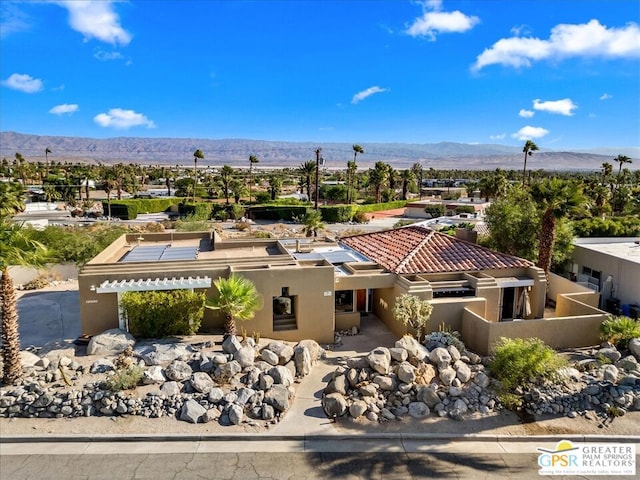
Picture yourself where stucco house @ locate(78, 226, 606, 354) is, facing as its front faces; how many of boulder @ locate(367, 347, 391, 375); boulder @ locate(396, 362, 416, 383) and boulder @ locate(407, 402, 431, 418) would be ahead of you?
3

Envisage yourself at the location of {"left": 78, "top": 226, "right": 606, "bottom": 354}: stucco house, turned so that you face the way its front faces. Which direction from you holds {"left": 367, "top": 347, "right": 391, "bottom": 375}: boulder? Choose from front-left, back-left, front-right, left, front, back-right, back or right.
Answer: front

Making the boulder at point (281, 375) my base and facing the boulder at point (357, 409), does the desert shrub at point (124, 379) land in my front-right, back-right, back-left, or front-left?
back-right

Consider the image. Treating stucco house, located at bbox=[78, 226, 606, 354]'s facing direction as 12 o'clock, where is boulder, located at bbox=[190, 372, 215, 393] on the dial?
The boulder is roughly at 1 o'clock from the stucco house.

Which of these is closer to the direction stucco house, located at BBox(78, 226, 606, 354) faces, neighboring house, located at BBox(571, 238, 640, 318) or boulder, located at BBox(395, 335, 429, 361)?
the boulder

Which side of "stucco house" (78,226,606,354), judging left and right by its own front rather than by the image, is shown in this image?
front

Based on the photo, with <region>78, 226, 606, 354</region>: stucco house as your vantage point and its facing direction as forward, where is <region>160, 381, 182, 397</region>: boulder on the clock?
The boulder is roughly at 1 o'clock from the stucco house.

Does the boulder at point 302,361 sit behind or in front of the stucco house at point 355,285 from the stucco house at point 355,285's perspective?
in front

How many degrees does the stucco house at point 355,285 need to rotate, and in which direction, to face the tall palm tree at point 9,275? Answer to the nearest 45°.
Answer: approximately 45° to its right

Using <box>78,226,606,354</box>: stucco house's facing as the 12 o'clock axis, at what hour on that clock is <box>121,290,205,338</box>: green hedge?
The green hedge is roughly at 2 o'clock from the stucco house.

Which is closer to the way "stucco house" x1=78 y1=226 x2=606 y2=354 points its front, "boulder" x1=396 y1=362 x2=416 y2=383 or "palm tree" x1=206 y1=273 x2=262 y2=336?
the boulder

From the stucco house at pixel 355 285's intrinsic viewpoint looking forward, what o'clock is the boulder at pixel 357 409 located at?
The boulder is roughly at 12 o'clock from the stucco house.

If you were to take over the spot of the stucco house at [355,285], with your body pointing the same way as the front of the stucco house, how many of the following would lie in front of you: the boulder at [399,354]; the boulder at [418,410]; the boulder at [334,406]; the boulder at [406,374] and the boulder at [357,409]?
5

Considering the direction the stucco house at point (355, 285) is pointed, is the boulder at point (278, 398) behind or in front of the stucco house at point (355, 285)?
in front

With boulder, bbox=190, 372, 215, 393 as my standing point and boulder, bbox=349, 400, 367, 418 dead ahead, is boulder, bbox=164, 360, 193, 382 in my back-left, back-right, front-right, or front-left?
back-left
